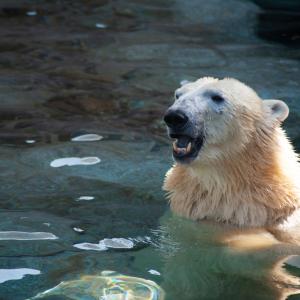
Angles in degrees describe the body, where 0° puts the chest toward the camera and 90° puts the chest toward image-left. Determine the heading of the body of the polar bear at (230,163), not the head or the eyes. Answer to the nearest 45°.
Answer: approximately 45°
